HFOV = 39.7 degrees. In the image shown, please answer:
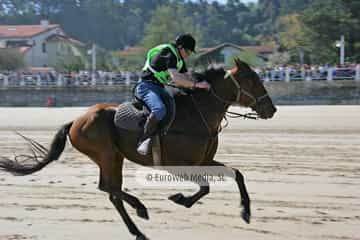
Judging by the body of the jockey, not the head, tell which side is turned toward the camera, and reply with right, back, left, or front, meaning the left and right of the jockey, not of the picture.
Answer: right

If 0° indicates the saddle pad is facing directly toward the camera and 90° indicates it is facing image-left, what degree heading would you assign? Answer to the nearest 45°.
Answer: approximately 270°

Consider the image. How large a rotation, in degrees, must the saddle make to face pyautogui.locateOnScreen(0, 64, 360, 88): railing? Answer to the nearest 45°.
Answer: approximately 90° to its left

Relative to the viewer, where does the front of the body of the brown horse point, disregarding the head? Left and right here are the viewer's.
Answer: facing to the right of the viewer

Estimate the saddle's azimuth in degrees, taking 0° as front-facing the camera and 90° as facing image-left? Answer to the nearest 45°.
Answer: approximately 270°
